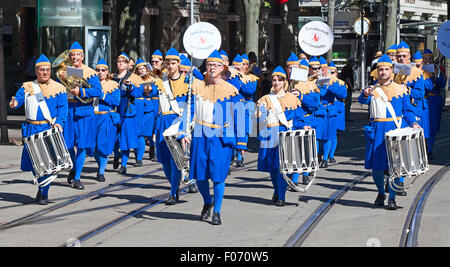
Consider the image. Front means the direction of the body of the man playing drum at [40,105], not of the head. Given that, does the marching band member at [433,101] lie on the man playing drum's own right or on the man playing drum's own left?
on the man playing drum's own left

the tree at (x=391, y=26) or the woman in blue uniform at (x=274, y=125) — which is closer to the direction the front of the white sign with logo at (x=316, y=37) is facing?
the woman in blue uniform

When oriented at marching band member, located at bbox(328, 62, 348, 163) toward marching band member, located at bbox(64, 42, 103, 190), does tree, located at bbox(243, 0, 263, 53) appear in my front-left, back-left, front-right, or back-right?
back-right

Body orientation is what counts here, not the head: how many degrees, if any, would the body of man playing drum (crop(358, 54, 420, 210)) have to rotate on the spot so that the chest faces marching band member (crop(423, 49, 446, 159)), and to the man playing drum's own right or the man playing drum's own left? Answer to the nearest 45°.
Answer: approximately 180°

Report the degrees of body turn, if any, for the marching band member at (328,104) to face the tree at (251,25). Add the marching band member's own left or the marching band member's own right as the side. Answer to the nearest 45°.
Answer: approximately 135° to the marching band member's own right

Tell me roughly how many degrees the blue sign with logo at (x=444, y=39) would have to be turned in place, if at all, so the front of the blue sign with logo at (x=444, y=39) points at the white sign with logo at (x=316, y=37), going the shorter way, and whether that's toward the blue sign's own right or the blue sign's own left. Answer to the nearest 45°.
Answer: approximately 45° to the blue sign's own right

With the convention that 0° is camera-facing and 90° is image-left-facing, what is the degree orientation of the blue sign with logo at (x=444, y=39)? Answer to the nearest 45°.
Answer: approximately 0°
